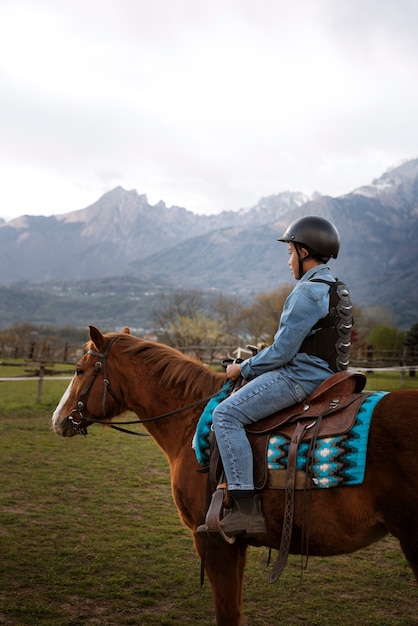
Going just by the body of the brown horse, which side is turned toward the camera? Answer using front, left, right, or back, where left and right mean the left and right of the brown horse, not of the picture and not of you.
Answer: left
